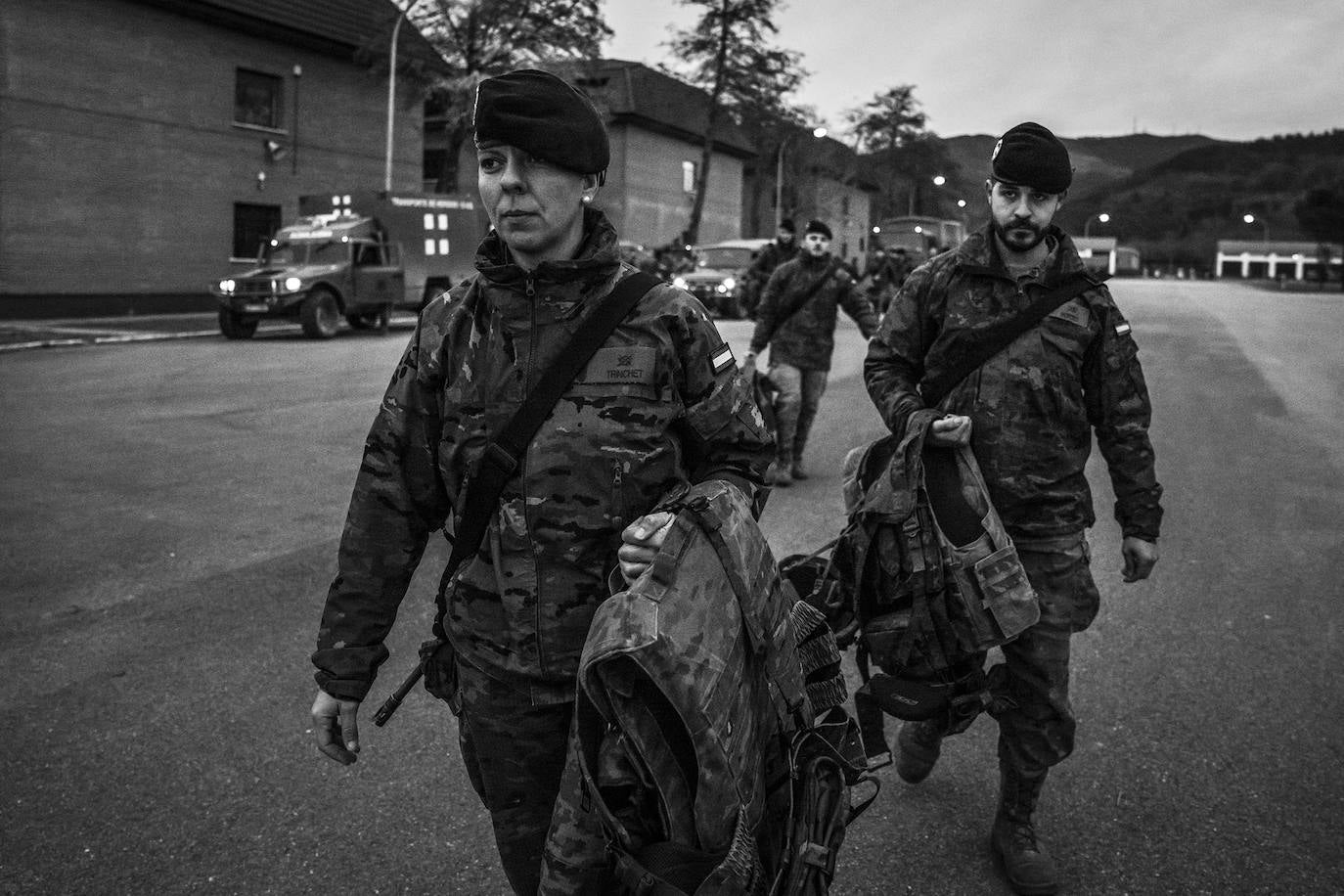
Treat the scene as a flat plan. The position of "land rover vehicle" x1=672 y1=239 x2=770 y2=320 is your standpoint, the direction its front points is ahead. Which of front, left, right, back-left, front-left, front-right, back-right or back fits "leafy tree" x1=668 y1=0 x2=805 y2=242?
back-right

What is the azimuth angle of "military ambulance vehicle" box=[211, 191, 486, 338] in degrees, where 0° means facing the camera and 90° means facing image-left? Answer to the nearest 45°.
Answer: approximately 45°

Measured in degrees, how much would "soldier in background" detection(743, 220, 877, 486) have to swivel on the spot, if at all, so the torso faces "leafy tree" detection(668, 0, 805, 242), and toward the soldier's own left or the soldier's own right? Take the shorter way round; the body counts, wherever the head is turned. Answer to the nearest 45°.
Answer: approximately 180°

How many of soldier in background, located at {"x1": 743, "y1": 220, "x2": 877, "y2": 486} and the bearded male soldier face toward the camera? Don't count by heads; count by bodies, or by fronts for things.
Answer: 2

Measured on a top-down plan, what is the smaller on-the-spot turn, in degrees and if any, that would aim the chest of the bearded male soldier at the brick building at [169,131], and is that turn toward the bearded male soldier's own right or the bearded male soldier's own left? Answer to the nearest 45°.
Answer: approximately 135° to the bearded male soldier's own right

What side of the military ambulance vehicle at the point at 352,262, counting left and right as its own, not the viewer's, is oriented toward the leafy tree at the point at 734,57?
back

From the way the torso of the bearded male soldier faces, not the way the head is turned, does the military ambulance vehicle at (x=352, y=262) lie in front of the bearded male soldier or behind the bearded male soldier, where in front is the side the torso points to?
behind

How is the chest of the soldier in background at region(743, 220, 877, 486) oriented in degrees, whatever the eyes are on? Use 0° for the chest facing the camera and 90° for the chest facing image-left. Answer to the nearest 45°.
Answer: approximately 0°

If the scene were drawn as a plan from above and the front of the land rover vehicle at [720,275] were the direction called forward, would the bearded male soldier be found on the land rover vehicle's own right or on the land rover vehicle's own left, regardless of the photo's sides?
on the land rover vehicle's own left

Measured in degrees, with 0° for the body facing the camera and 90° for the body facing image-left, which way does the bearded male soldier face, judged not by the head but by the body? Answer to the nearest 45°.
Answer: approximately 0°
